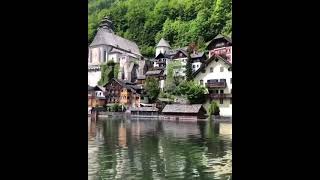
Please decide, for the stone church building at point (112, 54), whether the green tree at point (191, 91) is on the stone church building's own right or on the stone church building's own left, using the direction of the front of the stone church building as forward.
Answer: on the stone church building's own left

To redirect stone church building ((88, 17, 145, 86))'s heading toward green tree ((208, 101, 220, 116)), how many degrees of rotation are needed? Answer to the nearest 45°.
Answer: approximately 90° to its left

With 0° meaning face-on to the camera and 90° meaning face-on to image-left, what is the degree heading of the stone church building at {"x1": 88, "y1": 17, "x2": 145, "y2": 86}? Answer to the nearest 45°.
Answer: approximately 45°
